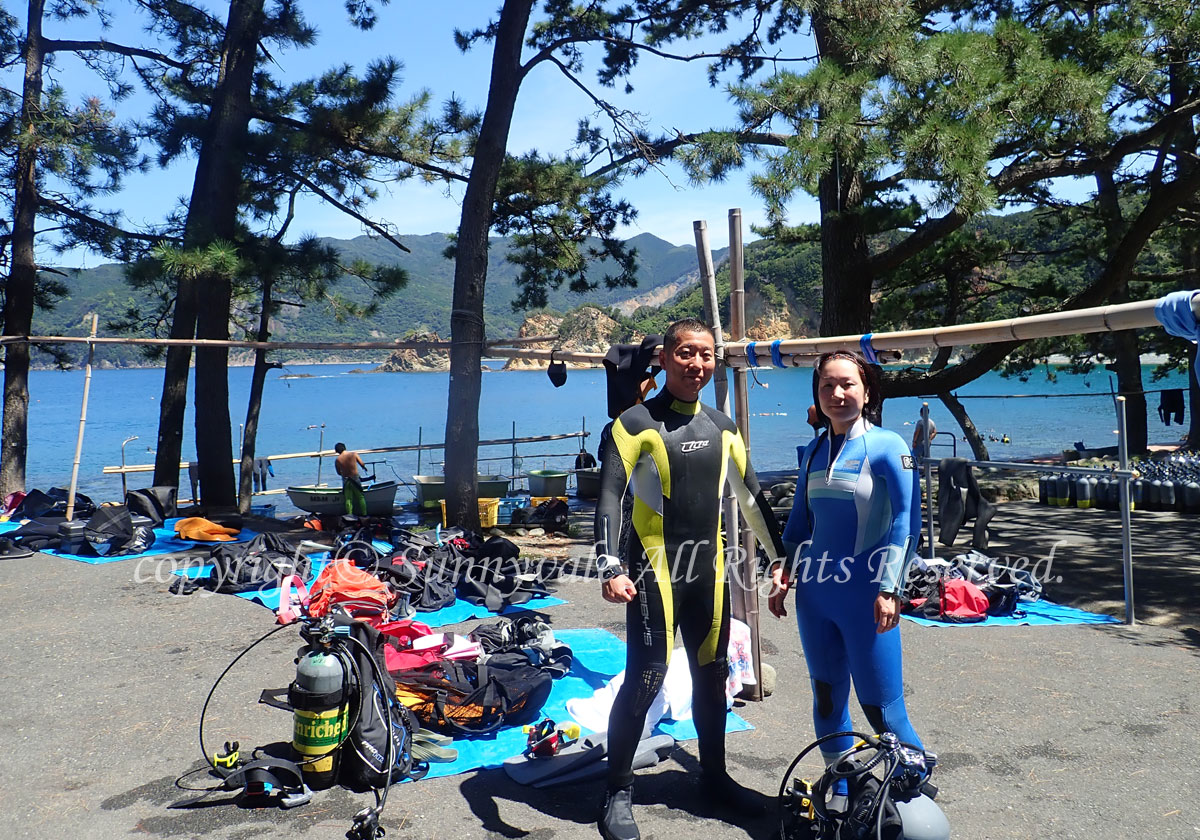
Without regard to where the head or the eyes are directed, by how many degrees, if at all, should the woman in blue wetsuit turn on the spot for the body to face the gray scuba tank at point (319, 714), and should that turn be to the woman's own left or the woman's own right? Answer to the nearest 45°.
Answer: approximately 45° to the woman's own right

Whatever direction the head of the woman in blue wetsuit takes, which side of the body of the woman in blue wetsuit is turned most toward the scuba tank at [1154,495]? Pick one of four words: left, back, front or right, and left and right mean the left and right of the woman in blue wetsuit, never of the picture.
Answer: back

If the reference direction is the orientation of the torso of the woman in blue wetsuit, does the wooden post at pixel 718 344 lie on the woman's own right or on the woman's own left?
on the woman's own right

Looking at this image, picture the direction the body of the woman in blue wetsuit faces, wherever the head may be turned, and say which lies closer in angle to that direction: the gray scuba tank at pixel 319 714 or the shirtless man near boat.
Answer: the gray scuba tank

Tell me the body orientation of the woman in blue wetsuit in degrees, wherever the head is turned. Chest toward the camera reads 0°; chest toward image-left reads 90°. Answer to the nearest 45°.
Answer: approximately 45°

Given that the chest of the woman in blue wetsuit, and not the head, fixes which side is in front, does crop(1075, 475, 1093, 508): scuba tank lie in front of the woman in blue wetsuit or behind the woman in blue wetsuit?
behind

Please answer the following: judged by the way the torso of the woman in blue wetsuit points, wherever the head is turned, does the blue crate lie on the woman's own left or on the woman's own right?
on the woman's own right

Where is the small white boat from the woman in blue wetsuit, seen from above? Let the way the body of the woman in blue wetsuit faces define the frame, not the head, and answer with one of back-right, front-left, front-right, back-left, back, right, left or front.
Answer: right

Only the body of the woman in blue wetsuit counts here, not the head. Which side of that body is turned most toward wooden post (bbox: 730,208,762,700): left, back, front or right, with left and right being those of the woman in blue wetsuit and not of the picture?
right

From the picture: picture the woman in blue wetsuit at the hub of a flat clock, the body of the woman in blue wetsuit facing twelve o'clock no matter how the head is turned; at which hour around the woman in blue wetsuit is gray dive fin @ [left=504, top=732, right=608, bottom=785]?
The gray dive fin is roughly at 2 o'clock from the woman in blue wetsuit.

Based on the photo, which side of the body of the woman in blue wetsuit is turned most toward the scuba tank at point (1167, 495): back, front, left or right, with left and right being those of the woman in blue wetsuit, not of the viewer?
back

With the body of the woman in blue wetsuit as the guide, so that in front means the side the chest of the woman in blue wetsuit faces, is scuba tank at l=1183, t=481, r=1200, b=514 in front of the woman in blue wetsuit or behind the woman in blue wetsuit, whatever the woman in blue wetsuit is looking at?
behind
